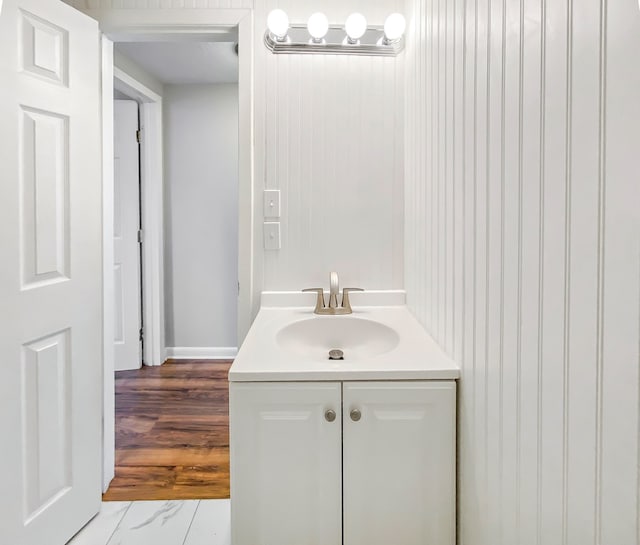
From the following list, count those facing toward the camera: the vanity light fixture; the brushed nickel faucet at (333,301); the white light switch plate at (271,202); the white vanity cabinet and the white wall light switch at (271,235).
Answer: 5

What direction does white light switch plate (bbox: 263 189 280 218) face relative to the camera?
toward the camera

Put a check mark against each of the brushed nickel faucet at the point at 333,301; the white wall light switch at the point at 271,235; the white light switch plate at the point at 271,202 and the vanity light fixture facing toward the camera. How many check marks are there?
4

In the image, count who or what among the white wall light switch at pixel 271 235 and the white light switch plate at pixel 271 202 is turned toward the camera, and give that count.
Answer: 2

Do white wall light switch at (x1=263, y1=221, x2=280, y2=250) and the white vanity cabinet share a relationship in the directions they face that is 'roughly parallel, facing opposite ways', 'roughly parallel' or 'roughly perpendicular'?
roughly parallel

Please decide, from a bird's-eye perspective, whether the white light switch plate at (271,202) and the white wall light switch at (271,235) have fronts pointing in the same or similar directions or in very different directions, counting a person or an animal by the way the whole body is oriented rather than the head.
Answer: same or similar directions

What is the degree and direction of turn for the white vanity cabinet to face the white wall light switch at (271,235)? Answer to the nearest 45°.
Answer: approximately 180°

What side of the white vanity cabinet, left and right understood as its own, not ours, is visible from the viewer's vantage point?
front

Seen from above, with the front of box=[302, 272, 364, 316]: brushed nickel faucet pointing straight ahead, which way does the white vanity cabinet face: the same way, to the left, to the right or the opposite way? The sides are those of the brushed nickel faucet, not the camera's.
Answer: the same way

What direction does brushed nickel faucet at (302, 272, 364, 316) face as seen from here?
toward the camera

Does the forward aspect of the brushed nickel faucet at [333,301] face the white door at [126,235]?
no
